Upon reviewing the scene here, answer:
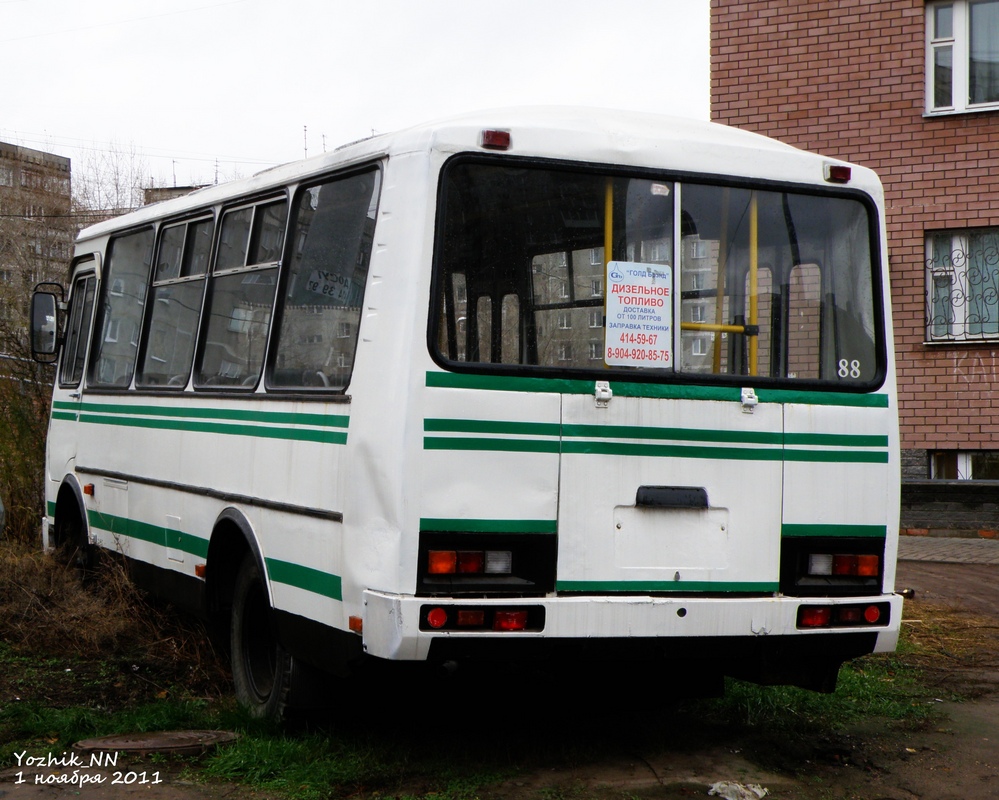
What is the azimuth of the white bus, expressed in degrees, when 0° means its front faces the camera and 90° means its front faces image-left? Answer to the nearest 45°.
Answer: approximately 135°

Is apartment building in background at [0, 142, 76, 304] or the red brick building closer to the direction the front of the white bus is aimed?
the apartment building in background

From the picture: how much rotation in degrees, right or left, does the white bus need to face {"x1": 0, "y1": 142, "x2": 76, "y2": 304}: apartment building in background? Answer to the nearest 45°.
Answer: approximately 45° to its right

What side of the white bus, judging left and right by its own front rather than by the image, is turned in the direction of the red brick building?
right
